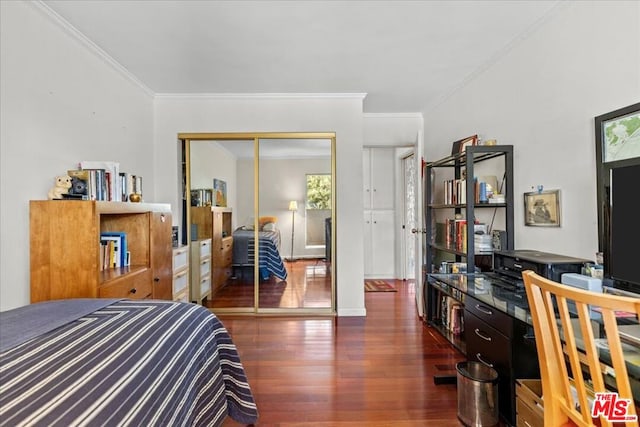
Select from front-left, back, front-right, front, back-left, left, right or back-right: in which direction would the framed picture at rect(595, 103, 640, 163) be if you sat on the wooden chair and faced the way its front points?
front-left

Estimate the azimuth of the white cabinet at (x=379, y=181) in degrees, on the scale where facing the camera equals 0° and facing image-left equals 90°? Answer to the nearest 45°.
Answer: approximately 0°

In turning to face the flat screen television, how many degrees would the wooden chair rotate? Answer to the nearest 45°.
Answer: approximately 45° to its left

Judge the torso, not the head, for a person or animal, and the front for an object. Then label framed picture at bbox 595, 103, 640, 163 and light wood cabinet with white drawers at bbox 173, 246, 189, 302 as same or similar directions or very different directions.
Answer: very different directions

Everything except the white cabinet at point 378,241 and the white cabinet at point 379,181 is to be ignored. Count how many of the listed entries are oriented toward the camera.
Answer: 2

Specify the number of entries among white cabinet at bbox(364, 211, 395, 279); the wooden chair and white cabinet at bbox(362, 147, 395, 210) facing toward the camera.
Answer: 2

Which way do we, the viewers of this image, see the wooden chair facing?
facing away from the viewer and to the right of the viewer

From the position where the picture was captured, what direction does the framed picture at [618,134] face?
facing the viewer and to the left of the viewer

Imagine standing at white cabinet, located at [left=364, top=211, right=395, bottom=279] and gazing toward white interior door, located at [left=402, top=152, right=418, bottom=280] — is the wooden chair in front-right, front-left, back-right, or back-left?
front-right

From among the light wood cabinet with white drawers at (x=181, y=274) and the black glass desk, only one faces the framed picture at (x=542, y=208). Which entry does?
the light wood cabinet with white drawers

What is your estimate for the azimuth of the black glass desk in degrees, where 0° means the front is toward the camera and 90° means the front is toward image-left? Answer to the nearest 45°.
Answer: approximately 45°

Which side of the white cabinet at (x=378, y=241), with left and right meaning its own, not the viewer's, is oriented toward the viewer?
front

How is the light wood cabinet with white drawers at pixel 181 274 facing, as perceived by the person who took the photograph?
facing the viewer and to the right of the viewer

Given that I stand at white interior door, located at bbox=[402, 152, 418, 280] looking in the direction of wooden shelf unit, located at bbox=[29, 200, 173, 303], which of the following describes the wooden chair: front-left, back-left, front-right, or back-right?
front-left

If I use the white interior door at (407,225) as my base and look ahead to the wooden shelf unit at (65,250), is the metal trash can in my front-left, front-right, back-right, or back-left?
front-left
